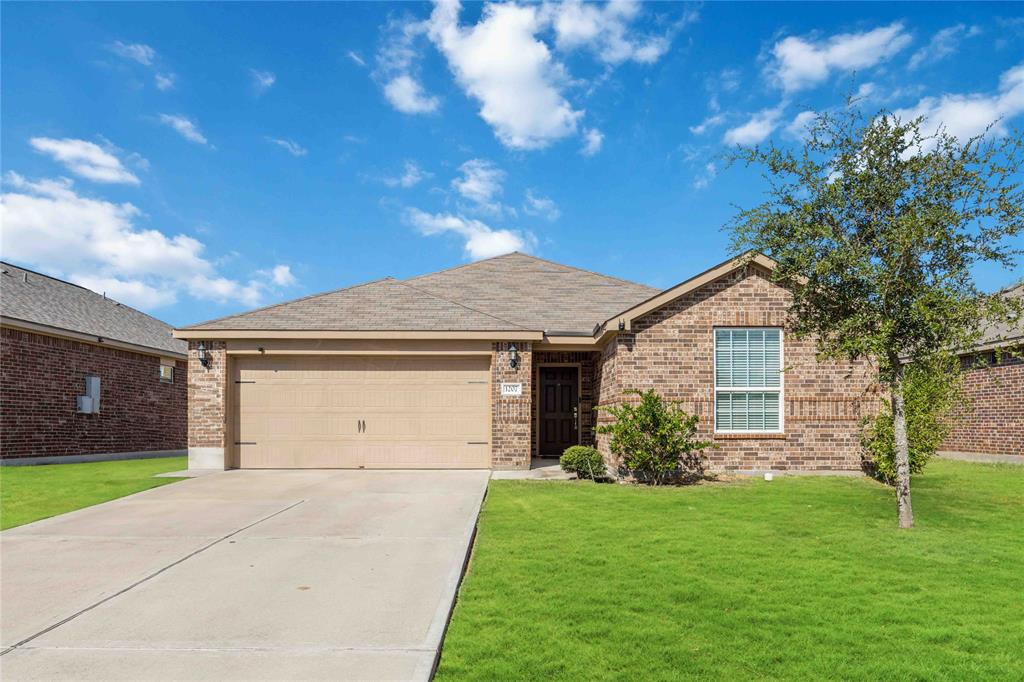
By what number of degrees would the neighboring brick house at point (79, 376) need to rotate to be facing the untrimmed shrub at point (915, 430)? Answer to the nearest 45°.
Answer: approximately 90° to its left

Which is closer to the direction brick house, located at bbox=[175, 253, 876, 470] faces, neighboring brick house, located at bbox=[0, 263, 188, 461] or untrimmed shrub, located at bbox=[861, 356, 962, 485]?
the untrimmed shrub

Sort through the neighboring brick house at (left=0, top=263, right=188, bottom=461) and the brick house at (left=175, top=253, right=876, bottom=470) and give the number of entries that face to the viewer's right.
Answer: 0

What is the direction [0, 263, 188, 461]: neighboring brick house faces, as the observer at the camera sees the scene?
facing the viewer and to the left of the viewer

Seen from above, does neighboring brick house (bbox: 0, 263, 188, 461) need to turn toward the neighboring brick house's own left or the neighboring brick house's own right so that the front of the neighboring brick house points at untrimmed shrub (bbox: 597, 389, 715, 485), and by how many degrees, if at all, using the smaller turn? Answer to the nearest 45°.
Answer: approximately 90° to the neighboring brick house's own left

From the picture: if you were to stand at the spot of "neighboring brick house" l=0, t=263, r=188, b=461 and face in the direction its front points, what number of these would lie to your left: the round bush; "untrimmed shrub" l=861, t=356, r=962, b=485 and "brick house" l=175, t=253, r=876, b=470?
3

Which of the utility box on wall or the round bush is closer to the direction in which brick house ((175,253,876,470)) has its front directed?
the round bush

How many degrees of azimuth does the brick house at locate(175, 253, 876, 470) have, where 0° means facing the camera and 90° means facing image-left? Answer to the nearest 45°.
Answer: approximately 0°

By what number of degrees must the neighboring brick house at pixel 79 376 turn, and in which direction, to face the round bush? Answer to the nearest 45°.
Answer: approximately 90° to its left

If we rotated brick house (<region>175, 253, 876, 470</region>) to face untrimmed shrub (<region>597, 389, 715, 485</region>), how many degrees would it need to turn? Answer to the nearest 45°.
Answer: approximately 45° to its left

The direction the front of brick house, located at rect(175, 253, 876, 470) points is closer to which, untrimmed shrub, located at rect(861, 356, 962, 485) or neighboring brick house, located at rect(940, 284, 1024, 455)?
the untrimmed shrub
